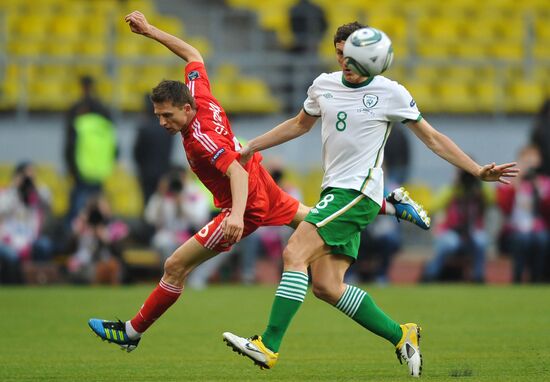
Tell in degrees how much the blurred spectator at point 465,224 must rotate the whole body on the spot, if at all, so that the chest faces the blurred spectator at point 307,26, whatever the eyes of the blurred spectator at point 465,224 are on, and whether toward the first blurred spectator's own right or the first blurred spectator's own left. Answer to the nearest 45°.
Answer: approximately 135° to the first blurred spectator's own right

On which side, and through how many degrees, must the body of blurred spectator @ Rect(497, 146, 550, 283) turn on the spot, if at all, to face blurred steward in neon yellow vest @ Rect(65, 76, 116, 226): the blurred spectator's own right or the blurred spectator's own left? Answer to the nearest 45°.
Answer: approximately 90° to the blurred spectator's own right

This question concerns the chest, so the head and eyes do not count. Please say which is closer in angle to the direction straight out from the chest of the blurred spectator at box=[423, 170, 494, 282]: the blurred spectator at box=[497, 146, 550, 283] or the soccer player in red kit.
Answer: the soccer player in red kit

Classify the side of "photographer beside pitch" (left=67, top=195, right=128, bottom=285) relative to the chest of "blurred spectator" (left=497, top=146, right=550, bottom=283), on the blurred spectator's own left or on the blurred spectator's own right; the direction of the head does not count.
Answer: on the blurred spectator's own right

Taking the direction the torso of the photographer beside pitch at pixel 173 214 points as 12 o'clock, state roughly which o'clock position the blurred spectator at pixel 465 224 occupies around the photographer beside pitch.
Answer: The blurred spectator is roughly at 9 o'clock from the photographer beside pitch.

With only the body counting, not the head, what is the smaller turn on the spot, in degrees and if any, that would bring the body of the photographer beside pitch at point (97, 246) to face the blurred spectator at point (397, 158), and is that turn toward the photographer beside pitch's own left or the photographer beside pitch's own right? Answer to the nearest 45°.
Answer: approximately 90° to the photographer beside pitch's own left

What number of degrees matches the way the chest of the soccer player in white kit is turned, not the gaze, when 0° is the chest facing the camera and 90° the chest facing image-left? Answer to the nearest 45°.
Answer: approximately 45°
